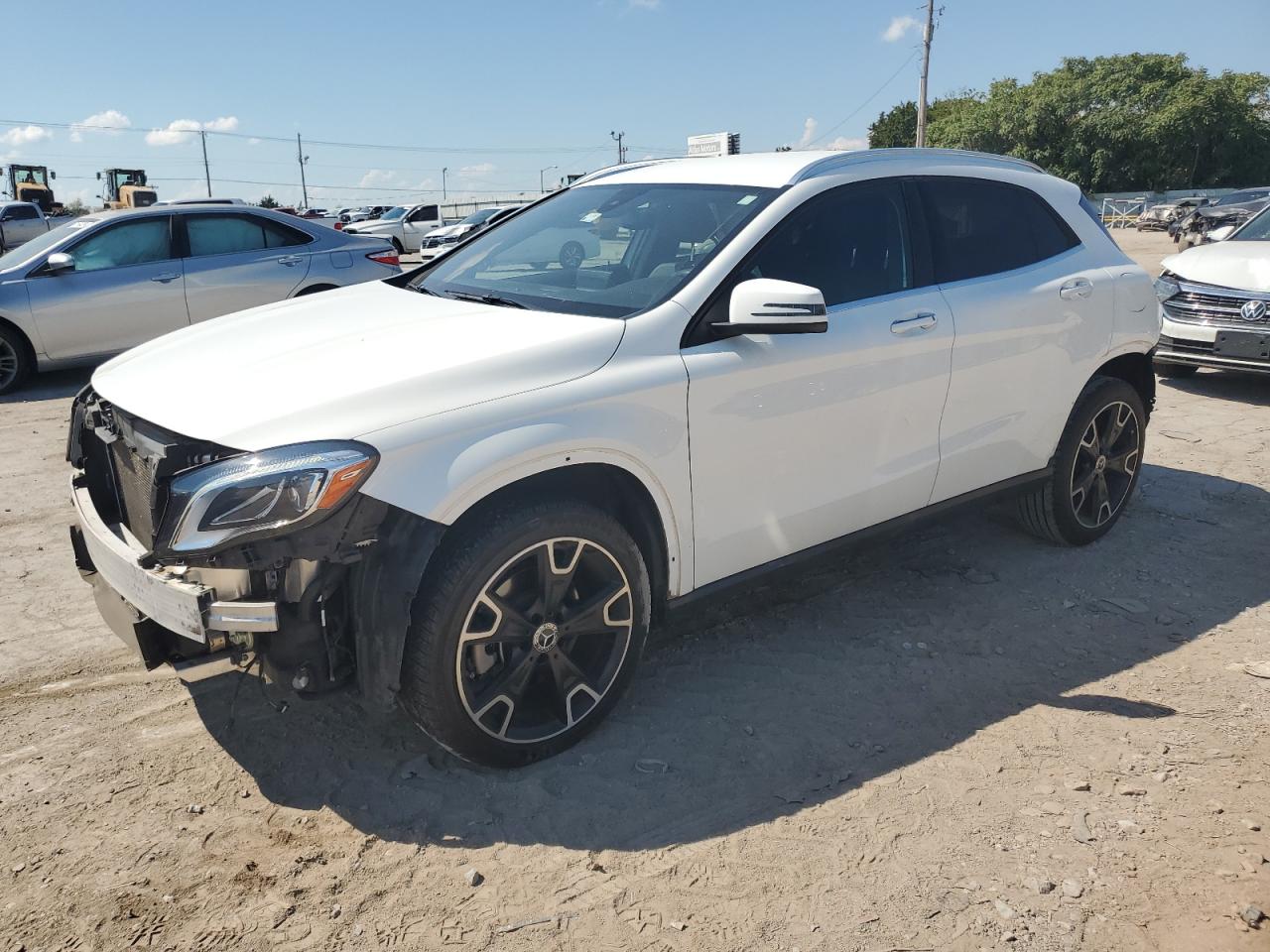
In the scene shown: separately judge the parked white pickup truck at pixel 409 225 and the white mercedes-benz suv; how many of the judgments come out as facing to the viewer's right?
0

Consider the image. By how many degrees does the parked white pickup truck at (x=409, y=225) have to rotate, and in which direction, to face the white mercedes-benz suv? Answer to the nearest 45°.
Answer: approximately 45° to its left

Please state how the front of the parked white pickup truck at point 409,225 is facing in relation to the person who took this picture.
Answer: facing the viewer and to the left of the viewer

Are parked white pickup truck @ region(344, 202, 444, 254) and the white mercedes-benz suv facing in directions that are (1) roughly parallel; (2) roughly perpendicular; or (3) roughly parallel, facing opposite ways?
roughly parallel

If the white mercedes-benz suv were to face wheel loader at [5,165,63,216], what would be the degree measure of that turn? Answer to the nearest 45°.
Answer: approximately 90° to its right

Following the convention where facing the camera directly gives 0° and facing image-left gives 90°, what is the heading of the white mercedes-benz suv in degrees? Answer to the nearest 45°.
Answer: approximately 45°

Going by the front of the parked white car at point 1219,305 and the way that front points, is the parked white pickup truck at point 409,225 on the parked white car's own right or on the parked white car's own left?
on the parked white car's own right

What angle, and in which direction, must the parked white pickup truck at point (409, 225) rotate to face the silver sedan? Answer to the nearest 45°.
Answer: approximately 45° to its left

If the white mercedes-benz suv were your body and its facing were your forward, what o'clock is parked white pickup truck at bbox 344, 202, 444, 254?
The parked white pickup truck is roughly at 4 o'clock from the white mercedes-benz suv.
